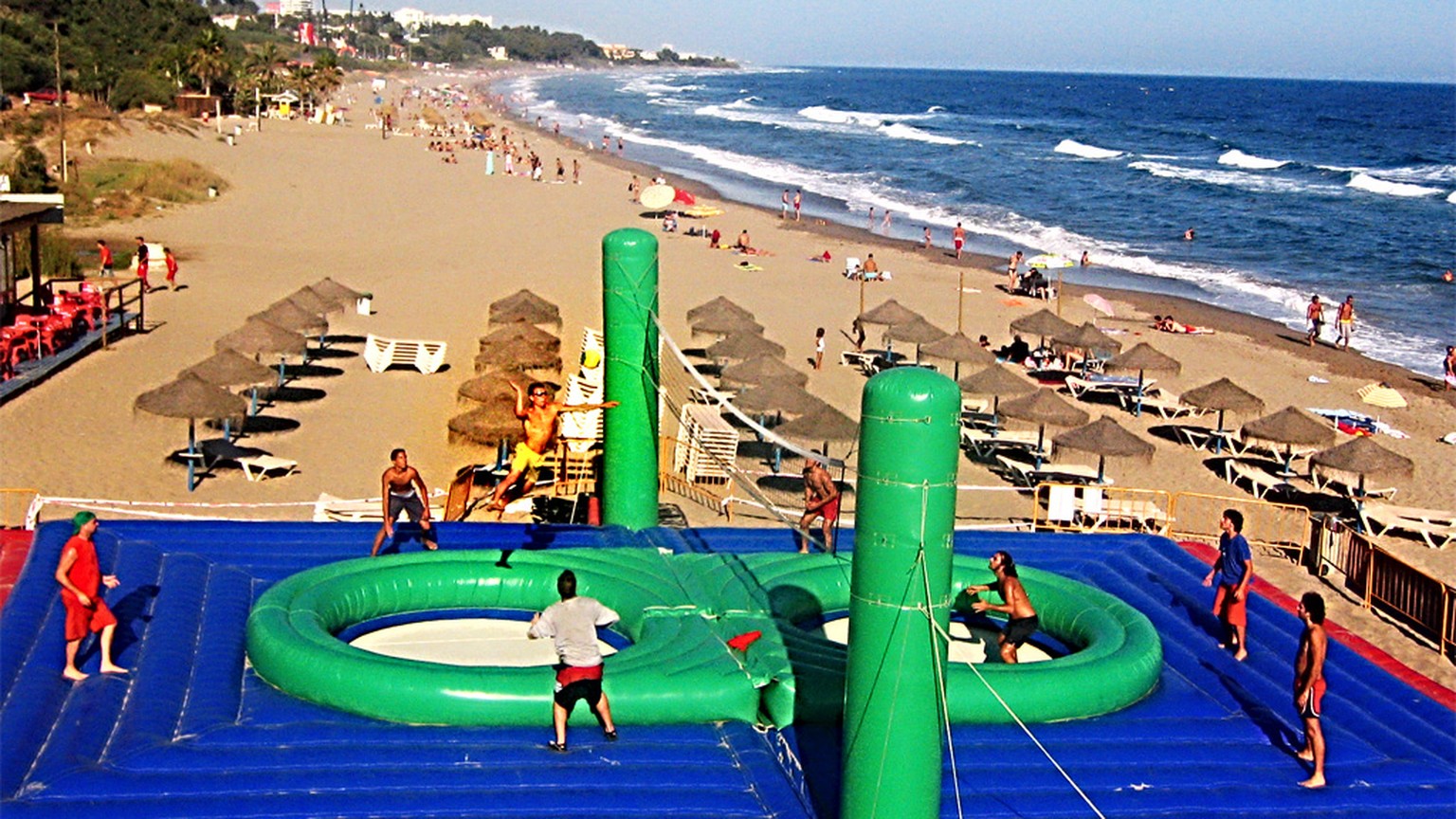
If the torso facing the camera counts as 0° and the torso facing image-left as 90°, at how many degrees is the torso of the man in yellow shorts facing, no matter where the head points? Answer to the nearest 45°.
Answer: approximately 315°

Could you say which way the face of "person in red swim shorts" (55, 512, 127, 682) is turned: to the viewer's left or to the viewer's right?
to the viewer's right

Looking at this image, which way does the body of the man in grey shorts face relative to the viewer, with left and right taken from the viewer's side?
facing the viewer

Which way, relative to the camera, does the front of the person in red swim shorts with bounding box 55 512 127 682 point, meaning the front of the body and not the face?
to the viewer's right

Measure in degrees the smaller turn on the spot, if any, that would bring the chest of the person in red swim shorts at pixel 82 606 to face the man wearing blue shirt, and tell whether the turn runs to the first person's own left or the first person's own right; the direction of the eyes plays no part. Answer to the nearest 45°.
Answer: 0° — they already face them

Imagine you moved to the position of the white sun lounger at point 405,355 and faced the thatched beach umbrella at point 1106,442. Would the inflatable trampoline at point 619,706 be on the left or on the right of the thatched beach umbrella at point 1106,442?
right

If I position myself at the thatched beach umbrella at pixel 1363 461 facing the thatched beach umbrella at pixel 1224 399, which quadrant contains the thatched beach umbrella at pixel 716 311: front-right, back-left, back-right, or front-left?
front-left

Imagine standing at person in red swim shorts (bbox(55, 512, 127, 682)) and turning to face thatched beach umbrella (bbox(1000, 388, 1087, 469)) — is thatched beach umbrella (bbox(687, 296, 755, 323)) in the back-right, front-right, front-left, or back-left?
front-left

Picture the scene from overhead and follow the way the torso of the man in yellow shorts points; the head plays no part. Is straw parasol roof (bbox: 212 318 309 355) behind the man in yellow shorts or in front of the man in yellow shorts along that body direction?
behind

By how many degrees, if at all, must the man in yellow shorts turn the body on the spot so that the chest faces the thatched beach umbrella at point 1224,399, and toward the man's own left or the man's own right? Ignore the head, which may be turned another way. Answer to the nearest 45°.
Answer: approximately 90° to the man's own left

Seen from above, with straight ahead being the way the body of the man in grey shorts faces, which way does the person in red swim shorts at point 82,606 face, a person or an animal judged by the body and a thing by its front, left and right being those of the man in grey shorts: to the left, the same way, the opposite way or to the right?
to the left

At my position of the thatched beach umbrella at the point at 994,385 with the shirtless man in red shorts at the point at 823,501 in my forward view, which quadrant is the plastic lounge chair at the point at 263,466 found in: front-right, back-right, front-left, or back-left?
front-right

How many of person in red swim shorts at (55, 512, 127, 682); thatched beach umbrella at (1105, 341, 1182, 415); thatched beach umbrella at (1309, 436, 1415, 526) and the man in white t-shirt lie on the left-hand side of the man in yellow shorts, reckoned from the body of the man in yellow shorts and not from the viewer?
2
